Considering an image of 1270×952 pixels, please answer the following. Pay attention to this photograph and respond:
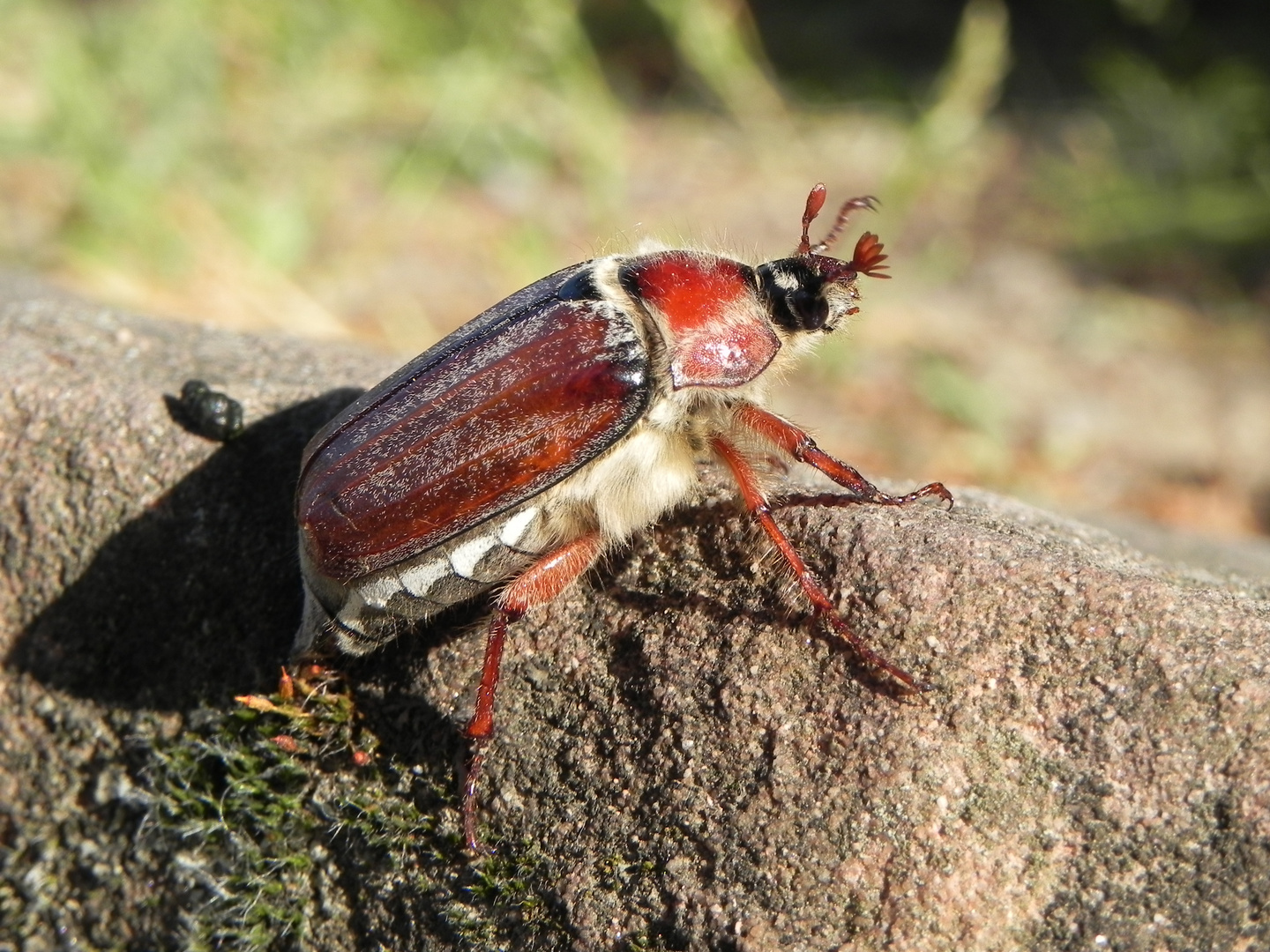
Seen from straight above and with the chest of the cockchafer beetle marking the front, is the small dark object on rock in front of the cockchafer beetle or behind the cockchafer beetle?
behind

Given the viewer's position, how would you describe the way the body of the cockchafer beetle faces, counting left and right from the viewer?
facing to the right of the viewer
